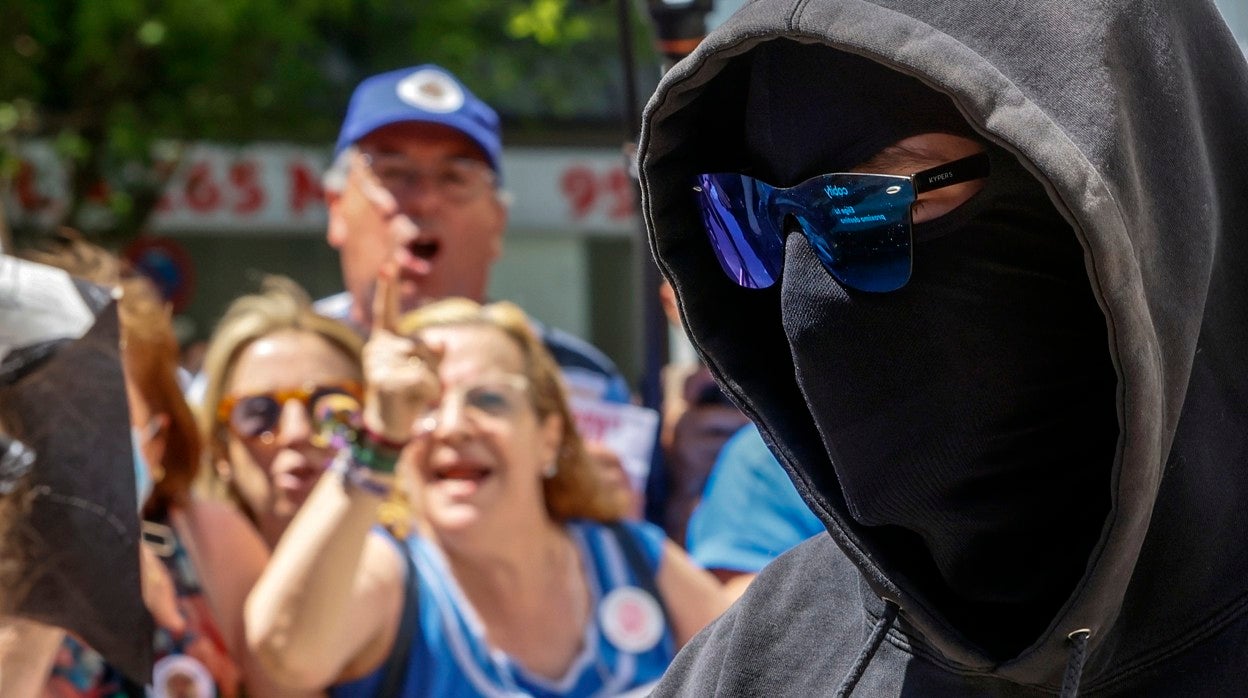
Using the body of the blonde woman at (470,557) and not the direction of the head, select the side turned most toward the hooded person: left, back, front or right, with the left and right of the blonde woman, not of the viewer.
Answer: front

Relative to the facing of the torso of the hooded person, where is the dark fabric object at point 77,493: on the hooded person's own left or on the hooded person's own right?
on the hooded person's own right

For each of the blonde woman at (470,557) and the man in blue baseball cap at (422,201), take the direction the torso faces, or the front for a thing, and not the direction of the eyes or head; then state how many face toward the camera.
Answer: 2

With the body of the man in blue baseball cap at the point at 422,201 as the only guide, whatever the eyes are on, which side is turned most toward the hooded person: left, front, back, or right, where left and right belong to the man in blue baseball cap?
front

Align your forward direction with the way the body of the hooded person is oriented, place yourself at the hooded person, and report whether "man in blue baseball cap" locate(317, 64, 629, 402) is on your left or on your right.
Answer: on your right

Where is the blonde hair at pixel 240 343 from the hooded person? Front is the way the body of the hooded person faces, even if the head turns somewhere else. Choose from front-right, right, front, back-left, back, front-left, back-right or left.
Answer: right
